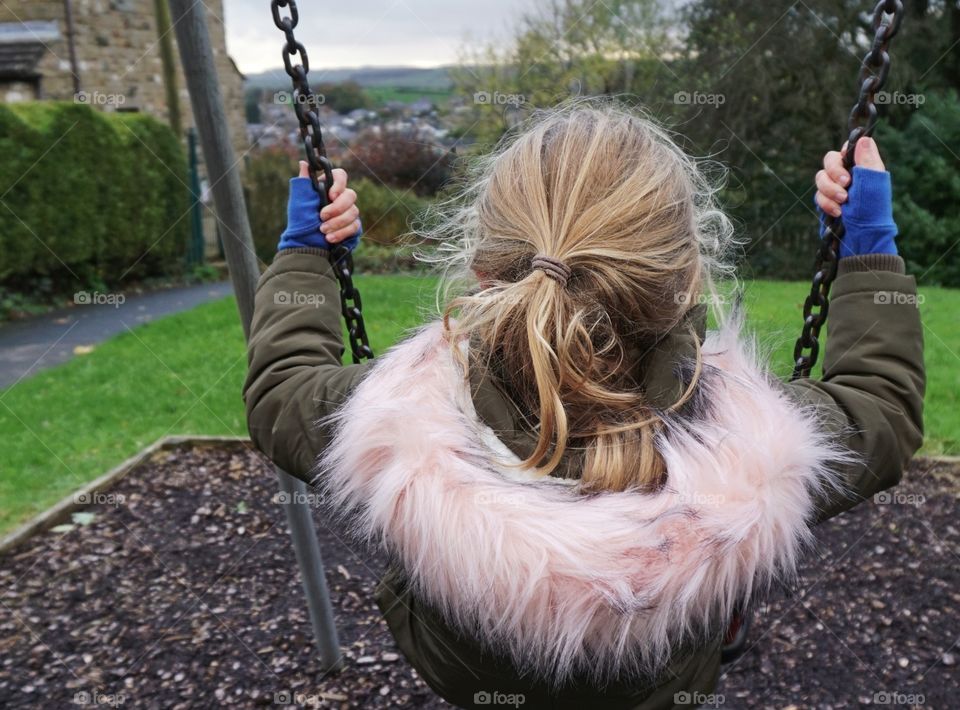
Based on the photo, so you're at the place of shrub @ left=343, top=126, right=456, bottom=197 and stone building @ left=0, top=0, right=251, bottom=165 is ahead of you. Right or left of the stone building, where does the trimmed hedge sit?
left

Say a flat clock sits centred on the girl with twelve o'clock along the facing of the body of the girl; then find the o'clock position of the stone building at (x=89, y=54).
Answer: The stone building is roughly at 11 o'clock from the girl.

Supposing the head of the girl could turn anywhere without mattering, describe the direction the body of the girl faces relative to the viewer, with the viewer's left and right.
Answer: facing away from the viewer

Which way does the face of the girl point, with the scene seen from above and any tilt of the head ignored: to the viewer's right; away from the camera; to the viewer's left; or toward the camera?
away from the camera

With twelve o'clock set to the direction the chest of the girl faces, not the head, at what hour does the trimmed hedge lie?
The trimmed hedge is roughly at 11 o'clock from the girl.
